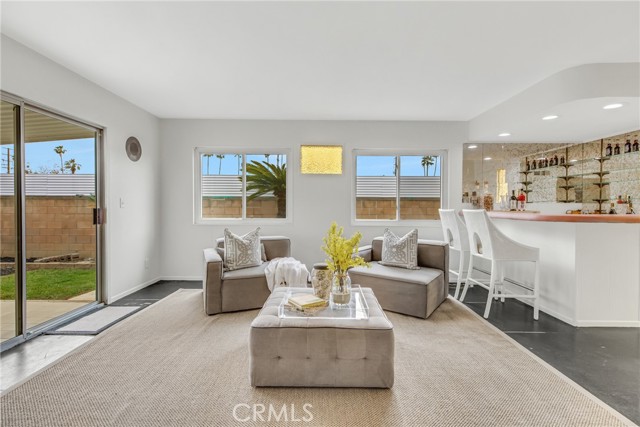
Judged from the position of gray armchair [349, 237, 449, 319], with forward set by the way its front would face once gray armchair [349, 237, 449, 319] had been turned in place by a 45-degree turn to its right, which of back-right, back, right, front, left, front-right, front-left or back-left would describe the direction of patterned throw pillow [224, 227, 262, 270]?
front

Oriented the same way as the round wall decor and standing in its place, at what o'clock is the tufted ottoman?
The tufted ottoman is roughly at 1 o'clock from the round wall decor.

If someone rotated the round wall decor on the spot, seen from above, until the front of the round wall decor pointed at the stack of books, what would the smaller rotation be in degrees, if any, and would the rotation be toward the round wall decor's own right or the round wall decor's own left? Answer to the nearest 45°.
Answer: approximately 45° to the round wall decor's own right

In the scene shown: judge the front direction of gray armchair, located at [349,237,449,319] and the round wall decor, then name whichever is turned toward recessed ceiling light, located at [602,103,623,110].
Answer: the round wall decor

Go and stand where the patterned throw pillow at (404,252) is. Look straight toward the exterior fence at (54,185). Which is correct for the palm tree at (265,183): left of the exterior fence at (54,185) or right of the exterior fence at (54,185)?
right

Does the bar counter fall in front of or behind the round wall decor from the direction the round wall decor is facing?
in front

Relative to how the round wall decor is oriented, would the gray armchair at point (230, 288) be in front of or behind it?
in front

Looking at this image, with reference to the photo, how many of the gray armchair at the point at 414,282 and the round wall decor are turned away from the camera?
0

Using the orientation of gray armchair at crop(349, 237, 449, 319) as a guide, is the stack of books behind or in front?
in front

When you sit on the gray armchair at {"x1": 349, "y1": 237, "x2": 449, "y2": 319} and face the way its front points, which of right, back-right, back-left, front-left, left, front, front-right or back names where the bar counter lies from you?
back-left

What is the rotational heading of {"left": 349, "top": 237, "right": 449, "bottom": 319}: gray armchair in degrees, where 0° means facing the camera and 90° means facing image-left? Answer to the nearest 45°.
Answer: approximately 45°

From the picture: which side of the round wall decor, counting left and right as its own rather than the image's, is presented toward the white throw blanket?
front

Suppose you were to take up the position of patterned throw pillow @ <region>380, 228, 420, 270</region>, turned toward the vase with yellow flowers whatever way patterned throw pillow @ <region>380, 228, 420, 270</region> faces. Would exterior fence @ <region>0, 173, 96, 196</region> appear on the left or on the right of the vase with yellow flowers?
right

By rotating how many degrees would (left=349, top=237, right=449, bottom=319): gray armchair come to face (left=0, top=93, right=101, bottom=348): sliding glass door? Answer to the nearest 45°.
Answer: approximately 45° to its right

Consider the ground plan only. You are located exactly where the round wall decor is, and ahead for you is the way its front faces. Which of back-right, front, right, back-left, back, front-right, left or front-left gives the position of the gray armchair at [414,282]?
front

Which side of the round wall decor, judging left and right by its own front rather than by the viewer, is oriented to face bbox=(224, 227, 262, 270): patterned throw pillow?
front

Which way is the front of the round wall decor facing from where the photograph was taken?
facing the viewer and to the right of the viewer
